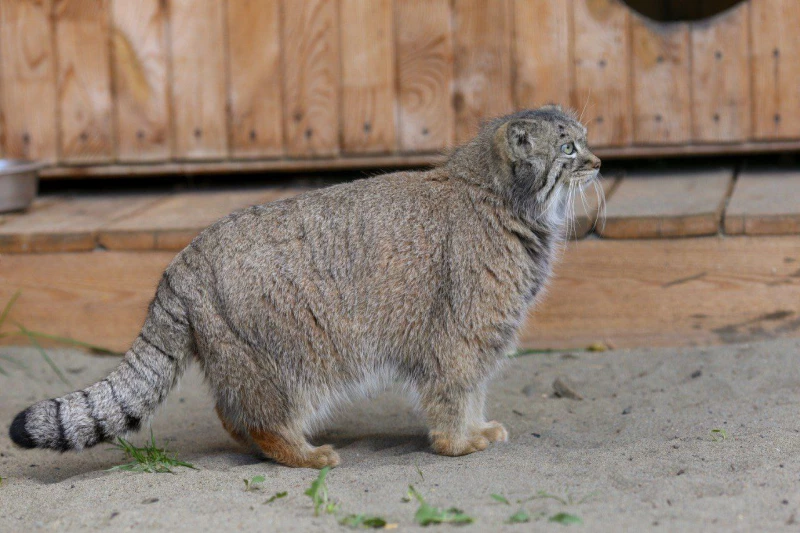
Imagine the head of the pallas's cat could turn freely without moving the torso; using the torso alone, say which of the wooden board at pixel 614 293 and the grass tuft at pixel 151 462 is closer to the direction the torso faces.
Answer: the wooden board

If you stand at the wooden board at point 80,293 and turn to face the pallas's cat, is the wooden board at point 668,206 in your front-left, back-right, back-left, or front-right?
front-left

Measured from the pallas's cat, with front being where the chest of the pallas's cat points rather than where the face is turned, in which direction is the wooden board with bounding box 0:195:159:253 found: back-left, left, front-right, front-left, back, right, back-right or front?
back-left

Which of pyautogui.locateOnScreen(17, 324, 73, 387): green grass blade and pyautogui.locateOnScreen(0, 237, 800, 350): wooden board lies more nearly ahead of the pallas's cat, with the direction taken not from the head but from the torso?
the wooden board

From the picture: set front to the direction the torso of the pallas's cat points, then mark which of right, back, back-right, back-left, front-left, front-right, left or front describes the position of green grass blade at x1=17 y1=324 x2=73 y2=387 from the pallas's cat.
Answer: back-left

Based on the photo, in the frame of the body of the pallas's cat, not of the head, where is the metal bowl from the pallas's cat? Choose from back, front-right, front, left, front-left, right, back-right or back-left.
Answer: back-left

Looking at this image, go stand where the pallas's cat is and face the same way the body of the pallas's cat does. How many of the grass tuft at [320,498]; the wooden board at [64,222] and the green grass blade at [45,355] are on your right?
1

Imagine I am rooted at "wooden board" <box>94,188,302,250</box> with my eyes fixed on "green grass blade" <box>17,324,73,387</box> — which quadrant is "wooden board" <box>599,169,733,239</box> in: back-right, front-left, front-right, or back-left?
back-left

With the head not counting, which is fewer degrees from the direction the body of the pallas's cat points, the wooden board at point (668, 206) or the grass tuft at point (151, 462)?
the wooden board

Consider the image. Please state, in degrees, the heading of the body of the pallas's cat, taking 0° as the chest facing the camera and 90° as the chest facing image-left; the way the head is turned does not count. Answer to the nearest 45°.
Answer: approximately 270°

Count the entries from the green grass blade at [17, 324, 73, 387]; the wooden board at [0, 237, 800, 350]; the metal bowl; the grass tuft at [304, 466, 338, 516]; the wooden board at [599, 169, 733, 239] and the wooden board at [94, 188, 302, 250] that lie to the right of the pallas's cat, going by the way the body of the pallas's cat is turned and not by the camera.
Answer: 1

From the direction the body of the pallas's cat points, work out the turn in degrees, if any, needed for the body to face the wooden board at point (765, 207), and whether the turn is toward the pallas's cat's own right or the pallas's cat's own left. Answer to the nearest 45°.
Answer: approximately 45° to the pallas's cat's own left

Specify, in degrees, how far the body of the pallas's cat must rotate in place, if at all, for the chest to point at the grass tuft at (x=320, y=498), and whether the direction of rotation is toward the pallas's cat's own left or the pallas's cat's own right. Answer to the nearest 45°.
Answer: approximately 90° to the pallas's cat's own right

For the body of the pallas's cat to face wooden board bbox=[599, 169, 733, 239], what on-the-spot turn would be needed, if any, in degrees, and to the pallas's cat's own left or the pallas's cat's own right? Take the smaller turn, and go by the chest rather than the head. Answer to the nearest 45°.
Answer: approximately 45° to the pallas's cat's own left
